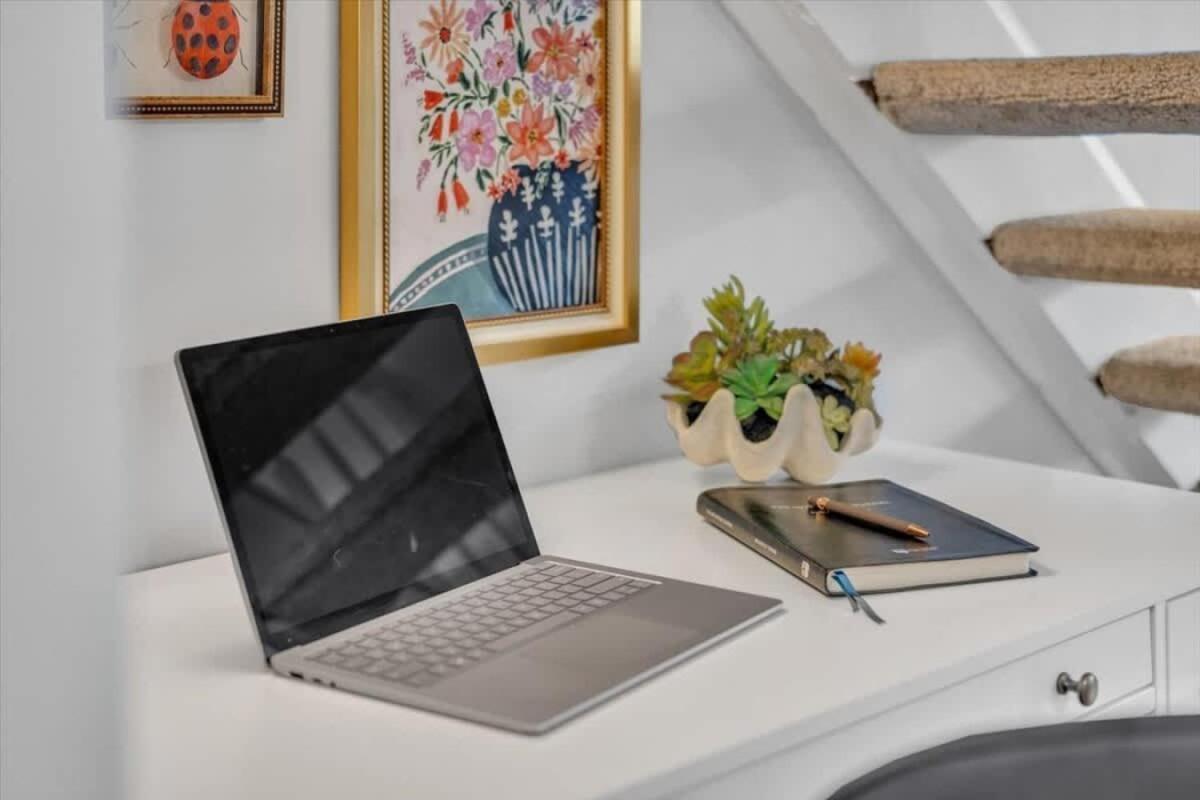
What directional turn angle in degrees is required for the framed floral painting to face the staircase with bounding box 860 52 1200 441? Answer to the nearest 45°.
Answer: approximately 45° to its left

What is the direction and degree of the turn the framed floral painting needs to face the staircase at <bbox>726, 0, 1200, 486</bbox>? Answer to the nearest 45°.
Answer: approximately 45° to its left

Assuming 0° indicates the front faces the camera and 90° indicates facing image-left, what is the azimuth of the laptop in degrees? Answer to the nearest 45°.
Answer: approximately 315°

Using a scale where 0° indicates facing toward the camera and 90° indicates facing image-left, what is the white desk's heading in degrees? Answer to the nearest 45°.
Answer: approximately 315°

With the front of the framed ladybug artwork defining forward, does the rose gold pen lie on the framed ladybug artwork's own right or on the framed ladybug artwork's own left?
on the framed ladybug artwork's own left

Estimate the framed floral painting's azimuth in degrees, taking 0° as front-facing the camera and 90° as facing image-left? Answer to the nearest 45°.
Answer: approximately 315°

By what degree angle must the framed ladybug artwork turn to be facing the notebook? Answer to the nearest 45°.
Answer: approximately 90° to its left
